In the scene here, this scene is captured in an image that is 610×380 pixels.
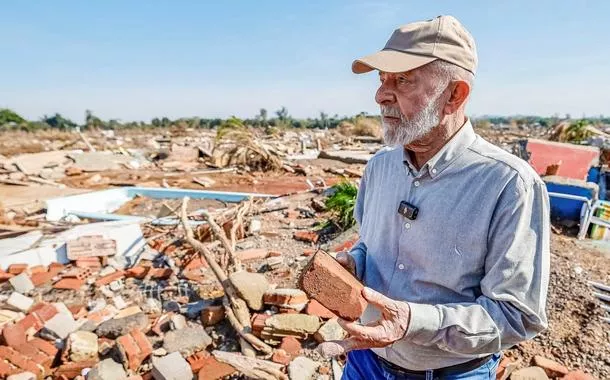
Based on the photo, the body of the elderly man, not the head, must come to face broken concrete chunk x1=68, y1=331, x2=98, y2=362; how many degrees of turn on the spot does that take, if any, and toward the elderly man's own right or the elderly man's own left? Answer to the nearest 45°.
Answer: approximately 45° to the elderly man's own right

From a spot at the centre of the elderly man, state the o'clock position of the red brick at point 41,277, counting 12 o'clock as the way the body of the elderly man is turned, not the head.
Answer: The red brick is roughly at 2 o'clock from the elderly man.

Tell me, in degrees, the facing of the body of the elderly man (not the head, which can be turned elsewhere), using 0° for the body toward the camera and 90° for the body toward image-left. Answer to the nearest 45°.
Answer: approximately 45°

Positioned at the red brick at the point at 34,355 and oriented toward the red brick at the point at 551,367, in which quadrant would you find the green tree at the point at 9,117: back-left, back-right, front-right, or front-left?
back-left

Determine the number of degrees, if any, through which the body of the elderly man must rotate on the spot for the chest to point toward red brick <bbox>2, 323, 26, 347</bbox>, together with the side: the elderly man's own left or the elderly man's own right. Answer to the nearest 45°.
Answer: approximately 45° to the elderly man's own right

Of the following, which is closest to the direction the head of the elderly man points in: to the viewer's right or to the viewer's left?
to the viewer's left

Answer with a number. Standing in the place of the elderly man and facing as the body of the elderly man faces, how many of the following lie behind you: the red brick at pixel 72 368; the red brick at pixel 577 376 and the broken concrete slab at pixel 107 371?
1

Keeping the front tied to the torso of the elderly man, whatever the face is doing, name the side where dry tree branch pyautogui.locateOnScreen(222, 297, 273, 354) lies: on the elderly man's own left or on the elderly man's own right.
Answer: on the elderly man's own right

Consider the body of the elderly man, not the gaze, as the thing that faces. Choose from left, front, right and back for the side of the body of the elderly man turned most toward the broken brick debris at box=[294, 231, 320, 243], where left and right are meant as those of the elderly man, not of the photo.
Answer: right

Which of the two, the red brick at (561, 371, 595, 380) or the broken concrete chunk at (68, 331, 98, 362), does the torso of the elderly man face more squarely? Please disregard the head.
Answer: the broken concrete chunk
